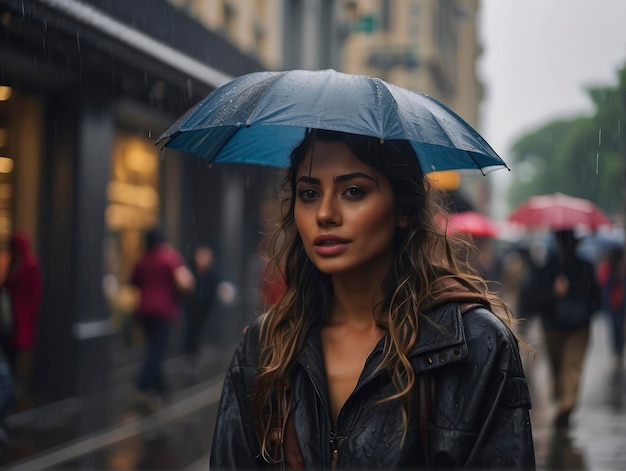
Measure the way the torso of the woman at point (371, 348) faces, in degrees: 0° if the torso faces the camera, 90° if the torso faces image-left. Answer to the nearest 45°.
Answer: approximately 45°

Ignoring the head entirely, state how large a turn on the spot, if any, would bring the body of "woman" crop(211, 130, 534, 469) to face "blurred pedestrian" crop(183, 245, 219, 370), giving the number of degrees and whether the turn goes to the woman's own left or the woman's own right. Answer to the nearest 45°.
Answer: approximately 135° to the woman's own right

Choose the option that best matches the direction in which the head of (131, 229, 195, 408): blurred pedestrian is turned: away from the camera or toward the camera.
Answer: away from the camera

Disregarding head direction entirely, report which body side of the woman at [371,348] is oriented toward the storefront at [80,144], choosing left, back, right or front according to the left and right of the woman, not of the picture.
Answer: right
